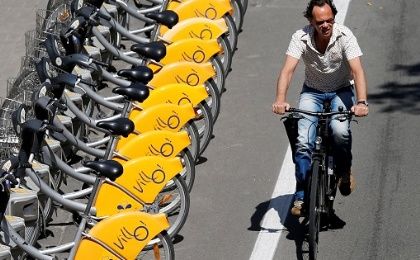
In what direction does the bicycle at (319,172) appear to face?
toward the camera

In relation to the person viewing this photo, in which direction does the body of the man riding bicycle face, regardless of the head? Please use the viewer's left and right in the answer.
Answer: facing the viewer
